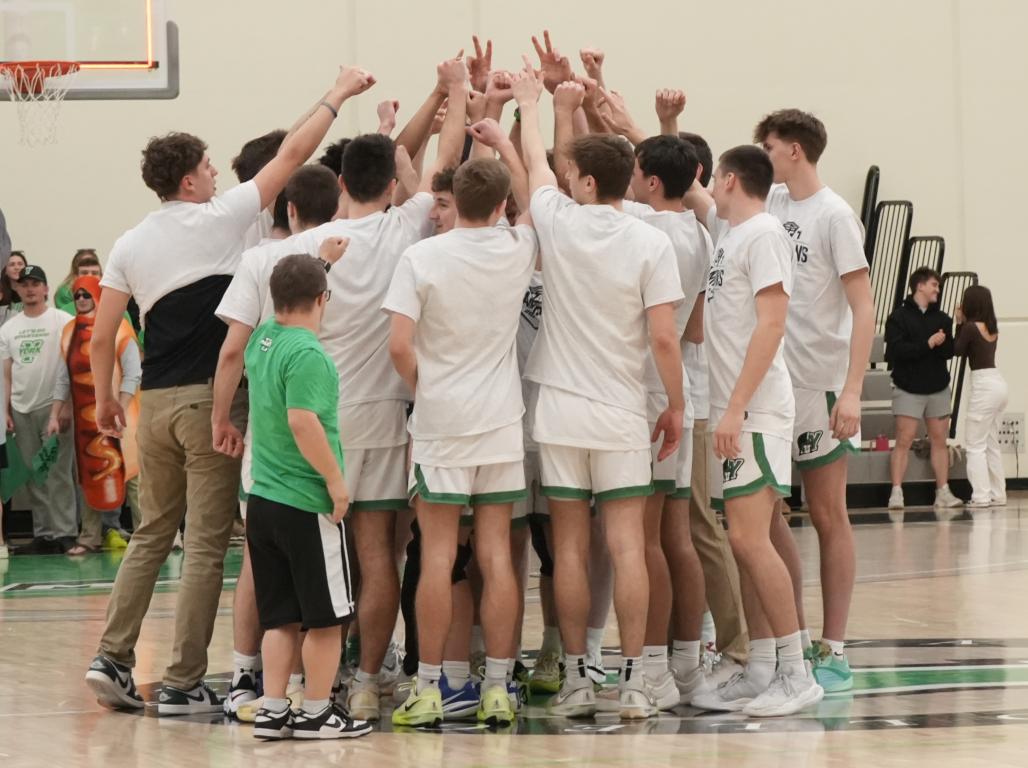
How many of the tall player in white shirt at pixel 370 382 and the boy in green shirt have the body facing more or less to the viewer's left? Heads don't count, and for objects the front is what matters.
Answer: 0

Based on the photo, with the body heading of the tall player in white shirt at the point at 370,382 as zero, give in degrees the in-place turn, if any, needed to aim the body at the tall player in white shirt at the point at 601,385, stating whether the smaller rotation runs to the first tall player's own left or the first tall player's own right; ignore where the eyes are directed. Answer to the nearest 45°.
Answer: approximately 90° to the first tall player's own right

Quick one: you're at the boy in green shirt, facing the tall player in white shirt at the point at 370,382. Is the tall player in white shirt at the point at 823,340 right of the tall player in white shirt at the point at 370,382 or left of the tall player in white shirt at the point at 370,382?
right

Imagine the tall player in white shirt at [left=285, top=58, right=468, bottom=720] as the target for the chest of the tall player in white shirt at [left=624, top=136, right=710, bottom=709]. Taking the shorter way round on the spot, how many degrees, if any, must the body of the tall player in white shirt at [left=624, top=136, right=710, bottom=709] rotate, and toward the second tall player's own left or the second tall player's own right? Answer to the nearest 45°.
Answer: approximately 45° to the second tall player's own left

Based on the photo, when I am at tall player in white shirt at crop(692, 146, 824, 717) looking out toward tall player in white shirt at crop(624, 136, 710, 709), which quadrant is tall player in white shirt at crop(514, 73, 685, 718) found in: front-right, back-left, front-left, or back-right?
front-left

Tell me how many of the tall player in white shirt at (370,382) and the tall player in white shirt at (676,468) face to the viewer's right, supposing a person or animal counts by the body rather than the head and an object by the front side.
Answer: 0

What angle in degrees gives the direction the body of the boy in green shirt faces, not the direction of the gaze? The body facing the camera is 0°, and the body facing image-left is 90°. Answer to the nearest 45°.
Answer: approximately 225°

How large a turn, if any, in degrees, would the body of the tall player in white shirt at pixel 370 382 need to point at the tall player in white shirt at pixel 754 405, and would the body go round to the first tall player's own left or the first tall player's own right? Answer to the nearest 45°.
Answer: approximately 90° to the first tall player's own right

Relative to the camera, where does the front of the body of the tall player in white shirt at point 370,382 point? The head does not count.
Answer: away from the camera

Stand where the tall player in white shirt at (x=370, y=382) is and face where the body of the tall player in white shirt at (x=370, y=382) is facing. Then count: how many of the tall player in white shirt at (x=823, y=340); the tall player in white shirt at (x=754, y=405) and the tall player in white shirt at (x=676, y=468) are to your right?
3

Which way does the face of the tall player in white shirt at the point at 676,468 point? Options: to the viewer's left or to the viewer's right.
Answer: to the viewer's left

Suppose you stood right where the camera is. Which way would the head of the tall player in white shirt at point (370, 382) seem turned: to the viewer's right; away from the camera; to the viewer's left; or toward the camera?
away from the camera

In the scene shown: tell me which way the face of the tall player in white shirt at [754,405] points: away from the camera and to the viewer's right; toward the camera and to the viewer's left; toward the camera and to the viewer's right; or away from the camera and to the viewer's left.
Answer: away from the camera and to the viewer's left

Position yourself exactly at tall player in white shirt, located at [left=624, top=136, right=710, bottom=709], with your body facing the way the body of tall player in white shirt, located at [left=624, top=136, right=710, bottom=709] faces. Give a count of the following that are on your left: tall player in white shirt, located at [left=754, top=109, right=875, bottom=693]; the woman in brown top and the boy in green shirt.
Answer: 1

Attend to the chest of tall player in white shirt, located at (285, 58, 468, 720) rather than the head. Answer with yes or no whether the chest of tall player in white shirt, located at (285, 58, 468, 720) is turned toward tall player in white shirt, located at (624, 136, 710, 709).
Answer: no
